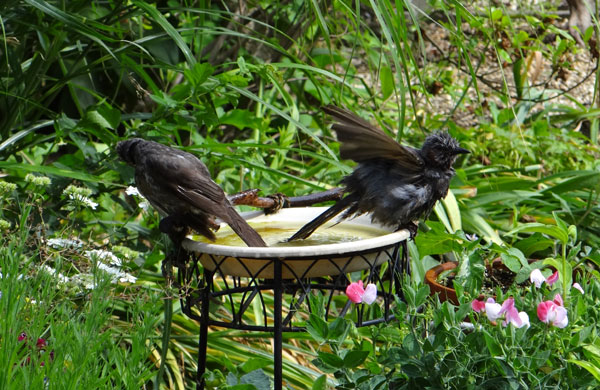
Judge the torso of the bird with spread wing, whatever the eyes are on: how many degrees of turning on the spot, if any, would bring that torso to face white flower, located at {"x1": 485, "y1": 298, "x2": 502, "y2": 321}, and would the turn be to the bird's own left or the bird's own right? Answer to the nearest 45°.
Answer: approximately 90° to the bird's own right

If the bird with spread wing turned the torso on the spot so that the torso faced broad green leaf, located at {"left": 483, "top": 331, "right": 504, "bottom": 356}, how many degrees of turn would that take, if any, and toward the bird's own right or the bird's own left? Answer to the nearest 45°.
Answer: approximately 90° to the bird's own right

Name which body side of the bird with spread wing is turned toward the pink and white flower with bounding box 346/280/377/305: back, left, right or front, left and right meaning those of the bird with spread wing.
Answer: right

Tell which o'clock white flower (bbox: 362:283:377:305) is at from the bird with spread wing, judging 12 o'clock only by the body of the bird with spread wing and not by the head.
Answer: The white flower is roughly at 3 o'clock from the bird with spread wing.

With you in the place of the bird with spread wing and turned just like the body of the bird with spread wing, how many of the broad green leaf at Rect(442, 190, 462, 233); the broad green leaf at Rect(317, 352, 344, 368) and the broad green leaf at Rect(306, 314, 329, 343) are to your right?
2

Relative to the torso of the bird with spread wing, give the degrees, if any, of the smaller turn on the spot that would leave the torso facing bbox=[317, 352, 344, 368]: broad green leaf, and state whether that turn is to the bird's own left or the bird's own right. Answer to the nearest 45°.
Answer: approximately 90° to the bird's own right

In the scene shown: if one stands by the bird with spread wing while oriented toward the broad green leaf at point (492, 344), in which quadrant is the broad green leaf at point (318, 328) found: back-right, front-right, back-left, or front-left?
front-right

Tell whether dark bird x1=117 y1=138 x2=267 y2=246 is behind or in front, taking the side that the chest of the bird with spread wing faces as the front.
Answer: behind

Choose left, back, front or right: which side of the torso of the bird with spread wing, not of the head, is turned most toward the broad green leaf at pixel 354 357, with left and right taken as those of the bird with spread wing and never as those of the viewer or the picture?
right

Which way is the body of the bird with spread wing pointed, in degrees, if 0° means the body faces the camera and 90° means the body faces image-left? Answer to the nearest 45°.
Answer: approximately 270°

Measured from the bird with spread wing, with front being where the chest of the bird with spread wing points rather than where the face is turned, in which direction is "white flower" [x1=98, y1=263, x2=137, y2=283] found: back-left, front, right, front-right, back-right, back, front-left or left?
back-right

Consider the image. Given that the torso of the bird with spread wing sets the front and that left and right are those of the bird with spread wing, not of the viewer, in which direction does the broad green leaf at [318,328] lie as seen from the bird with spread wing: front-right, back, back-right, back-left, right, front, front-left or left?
right

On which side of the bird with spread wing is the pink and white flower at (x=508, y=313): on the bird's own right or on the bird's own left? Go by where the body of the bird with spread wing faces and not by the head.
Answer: on the bird's own right

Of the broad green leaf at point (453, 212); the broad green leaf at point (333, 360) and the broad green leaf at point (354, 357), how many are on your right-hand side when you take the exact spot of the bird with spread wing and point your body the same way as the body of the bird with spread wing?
2

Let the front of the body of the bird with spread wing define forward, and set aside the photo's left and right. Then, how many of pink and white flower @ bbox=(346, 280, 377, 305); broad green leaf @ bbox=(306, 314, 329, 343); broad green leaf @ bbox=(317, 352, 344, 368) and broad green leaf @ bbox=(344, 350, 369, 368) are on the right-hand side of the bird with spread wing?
4

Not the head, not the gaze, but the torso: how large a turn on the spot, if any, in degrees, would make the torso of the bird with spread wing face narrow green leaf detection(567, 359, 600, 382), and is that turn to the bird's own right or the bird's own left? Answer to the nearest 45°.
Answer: approximately 45° to the bird's own right

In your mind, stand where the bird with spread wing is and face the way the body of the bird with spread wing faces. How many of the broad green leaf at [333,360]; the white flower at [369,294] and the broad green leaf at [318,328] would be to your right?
3
